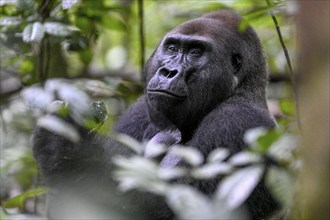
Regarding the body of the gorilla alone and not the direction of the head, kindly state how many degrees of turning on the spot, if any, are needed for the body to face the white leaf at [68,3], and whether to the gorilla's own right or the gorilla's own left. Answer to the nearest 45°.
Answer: approximately 90° to the gorilla's own right

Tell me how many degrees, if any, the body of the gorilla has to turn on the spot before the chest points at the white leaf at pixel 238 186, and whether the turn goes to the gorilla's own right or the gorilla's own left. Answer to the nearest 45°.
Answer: approximately 45° to the gorilla's own left

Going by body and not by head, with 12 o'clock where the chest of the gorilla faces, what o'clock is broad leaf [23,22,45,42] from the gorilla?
The broad leaf is roughly at 2 o'clock from the gorilla.

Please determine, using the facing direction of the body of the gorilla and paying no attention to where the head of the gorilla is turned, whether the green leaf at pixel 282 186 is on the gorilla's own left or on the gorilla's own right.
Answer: on the gorilla's own left

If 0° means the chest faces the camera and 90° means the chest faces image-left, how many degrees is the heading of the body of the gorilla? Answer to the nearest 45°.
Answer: approximately 45°

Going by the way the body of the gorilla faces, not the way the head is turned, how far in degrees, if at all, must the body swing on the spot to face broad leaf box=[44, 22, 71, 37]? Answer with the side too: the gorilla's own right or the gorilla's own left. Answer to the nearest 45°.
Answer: approximately 90° to the gorilla's own right
